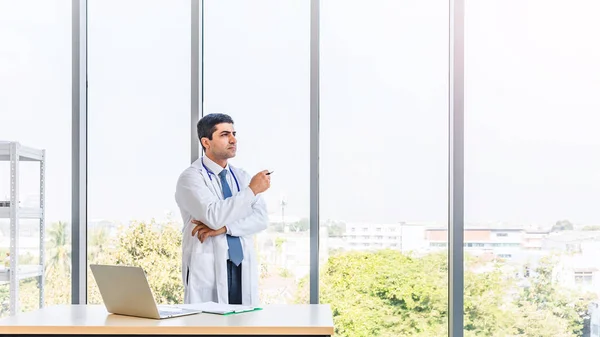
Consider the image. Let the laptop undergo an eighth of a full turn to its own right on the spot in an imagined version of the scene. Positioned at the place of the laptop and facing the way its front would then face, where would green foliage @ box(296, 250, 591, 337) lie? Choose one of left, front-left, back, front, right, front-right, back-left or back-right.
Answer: front-left

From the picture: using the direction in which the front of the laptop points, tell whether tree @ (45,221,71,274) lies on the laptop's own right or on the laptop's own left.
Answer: on the laptop's own left

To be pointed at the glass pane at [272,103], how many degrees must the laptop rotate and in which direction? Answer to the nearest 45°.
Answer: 0° — it already faces it

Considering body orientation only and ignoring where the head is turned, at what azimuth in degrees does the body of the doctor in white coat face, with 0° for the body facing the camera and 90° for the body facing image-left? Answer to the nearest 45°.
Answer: approximately 315°

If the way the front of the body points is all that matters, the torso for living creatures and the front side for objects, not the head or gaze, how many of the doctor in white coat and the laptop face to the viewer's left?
0

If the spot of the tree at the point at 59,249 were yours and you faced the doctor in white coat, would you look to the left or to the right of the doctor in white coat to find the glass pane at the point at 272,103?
left

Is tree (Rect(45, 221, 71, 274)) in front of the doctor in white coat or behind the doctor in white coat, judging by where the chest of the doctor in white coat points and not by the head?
behind

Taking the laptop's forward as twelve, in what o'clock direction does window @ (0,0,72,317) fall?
The window is roughly at 10 o'clock from the laptop.

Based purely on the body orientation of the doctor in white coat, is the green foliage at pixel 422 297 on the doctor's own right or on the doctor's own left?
on the doctor's own left

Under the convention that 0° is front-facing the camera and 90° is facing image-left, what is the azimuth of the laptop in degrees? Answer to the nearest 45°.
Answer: approximately 225°

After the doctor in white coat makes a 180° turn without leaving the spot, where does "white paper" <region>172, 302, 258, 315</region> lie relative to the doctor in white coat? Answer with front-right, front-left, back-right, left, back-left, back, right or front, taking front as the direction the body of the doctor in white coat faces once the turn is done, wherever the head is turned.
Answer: back-left

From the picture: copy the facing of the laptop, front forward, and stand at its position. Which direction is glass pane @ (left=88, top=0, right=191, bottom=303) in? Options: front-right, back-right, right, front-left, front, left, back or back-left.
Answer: front-left

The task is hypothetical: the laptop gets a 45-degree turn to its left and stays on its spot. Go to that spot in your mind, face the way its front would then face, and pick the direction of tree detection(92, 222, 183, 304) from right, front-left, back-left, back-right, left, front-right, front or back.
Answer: front
